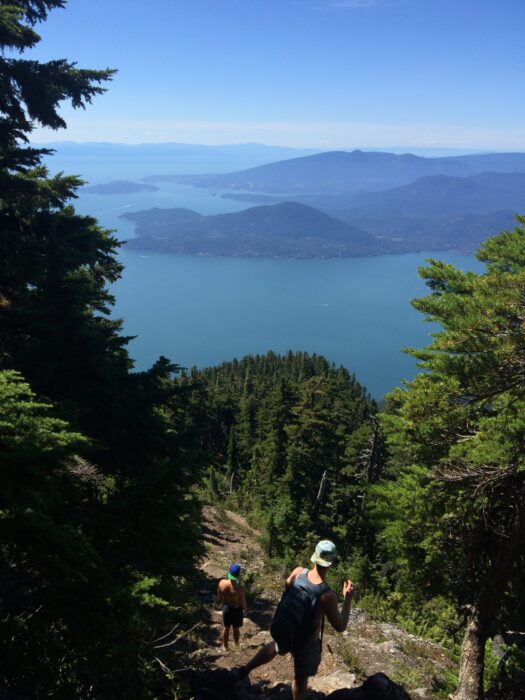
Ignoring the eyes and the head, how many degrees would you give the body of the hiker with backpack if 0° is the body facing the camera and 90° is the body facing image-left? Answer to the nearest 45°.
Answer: approximately 225°

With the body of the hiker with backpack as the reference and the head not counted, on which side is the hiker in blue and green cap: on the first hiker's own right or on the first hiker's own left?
on the first hiker's own left
